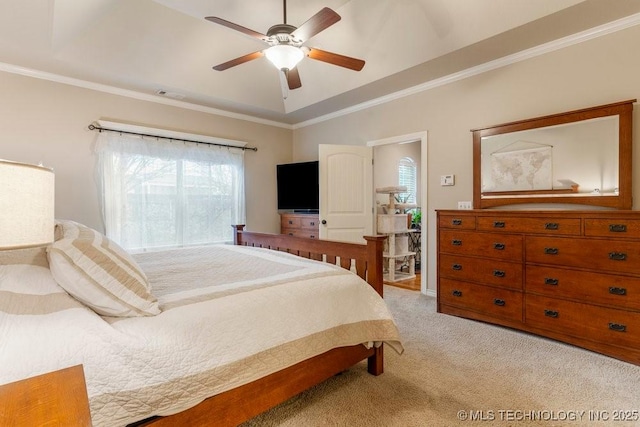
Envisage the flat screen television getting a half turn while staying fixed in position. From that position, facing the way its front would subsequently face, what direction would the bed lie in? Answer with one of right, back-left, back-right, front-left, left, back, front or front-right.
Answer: back-right

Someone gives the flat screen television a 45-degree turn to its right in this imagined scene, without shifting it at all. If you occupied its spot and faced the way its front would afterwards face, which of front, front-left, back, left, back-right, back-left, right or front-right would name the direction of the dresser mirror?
back-left

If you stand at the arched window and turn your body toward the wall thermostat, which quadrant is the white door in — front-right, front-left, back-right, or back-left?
front-right

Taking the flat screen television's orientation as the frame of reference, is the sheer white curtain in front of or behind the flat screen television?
in front

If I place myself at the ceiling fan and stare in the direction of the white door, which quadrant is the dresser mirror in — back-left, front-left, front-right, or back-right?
front-right

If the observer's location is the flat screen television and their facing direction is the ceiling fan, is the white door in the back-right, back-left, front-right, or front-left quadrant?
front-left

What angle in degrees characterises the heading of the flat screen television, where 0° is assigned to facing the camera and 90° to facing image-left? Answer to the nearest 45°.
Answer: approximately 45°

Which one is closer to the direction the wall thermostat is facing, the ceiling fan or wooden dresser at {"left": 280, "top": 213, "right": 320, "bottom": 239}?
the ceiling fan

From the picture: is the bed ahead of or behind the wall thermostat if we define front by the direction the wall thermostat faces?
ahead

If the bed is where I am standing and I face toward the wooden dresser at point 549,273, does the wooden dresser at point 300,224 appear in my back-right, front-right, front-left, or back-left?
front-left

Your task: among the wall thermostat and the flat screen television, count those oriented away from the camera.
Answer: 0

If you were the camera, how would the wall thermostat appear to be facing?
facing the viewer and to the left of the viewer

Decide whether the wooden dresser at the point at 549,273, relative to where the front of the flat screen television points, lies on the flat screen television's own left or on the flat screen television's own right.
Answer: on the flat screen television's own left

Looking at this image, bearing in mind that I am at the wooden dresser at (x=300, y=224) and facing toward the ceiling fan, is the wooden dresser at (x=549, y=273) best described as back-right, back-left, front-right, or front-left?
front-left
